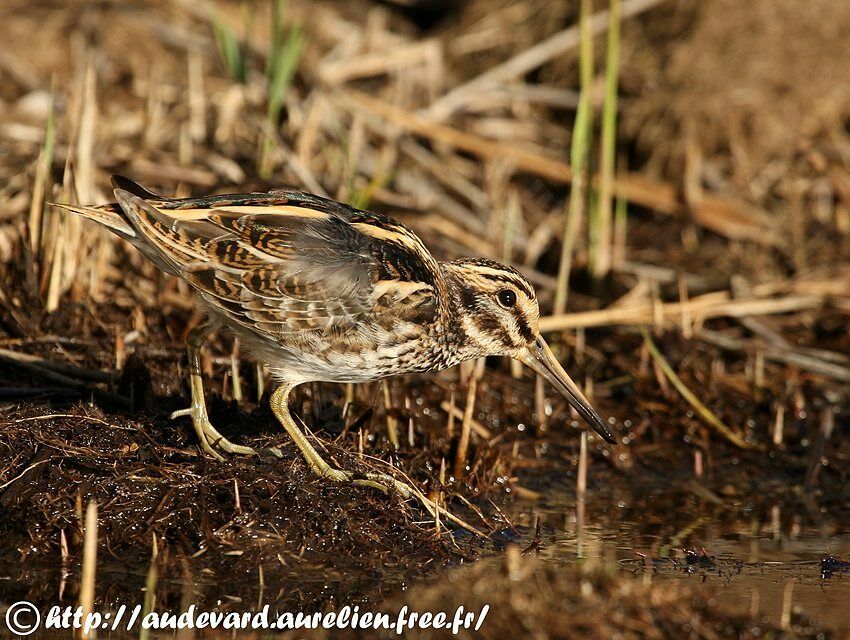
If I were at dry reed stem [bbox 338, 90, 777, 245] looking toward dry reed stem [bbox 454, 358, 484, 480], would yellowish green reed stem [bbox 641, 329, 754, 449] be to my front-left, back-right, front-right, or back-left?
front-left

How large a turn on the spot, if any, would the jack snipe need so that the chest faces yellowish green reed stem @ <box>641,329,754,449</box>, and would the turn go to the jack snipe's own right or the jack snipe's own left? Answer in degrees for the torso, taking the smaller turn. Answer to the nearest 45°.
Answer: approximately 45° to the jack snipe's own left

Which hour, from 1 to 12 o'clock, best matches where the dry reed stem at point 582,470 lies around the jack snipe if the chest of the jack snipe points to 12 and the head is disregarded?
The dry reed stem is roughly at 11 o'clock from the jack snipe.

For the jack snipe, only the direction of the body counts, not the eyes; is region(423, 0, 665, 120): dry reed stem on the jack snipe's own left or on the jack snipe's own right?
on the jack snipe's own left

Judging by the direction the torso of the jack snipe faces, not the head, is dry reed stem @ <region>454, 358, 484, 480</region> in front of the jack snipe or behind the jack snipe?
in front

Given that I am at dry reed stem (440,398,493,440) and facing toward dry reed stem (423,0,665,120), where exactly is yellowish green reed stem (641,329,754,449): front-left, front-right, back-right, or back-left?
front-right

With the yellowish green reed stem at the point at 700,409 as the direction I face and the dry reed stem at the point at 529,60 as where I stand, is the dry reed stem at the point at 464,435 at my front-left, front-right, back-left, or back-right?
front-right

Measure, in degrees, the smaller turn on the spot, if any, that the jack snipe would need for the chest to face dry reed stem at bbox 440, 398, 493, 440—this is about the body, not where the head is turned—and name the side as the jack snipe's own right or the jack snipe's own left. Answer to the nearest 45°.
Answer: approximately 45° to the jack snipe's own left

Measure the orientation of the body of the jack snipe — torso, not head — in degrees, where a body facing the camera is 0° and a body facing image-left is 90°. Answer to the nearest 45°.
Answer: approximately 270°
